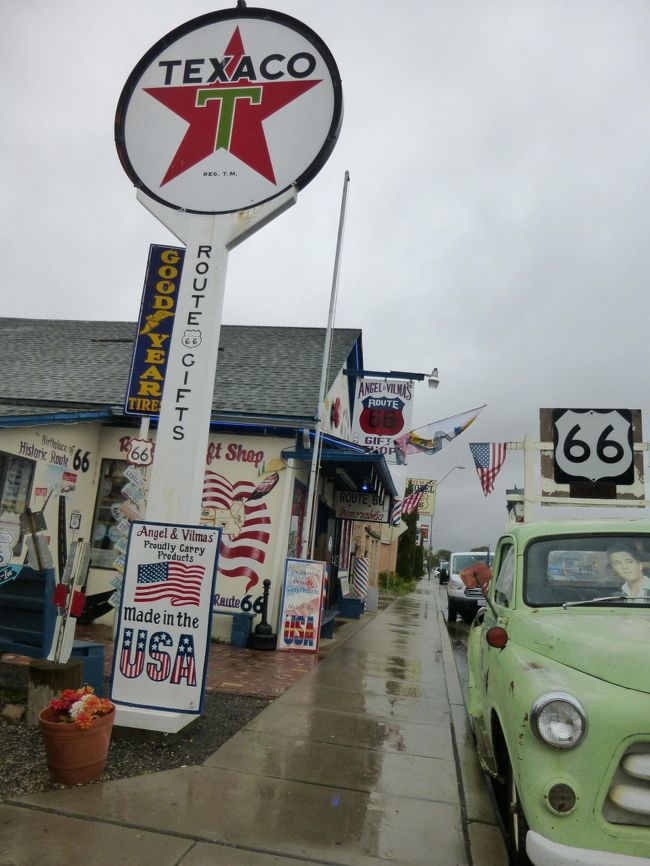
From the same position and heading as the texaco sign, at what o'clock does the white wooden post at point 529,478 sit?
The white wooden post is roughly at 9 o'clock from the texaco sign.

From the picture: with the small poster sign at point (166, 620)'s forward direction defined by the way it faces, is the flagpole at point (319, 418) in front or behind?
behind

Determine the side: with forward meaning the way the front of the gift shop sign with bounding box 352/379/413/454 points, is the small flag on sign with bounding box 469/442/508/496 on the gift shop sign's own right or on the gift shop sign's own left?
on the gift shop sign's own left

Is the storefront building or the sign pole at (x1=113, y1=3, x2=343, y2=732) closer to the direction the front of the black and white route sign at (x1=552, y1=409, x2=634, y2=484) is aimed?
the sign pole

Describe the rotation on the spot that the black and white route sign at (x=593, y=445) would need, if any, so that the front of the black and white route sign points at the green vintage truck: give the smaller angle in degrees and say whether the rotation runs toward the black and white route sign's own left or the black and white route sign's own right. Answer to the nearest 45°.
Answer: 0° — it already faces it

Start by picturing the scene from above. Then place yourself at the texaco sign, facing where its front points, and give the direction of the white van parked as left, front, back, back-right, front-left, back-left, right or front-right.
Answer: back-left

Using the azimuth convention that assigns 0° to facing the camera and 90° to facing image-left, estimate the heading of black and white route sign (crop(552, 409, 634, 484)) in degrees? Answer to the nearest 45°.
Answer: approximately 0°
